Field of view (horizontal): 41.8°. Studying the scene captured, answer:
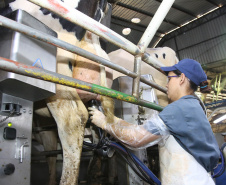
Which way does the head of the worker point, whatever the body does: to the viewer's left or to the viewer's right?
to the viewer's left

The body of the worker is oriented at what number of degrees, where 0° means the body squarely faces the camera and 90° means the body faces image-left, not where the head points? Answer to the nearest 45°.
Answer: approximately 90°

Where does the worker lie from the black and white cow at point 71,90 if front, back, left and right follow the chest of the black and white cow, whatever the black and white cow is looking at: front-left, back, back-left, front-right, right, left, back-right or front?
back

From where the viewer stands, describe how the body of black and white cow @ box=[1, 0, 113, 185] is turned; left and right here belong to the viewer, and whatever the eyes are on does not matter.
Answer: facing away from the viewer and to the left of the viewer

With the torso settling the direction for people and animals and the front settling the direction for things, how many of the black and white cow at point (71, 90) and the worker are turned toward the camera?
0

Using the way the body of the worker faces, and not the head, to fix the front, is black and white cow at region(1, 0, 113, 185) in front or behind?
in front

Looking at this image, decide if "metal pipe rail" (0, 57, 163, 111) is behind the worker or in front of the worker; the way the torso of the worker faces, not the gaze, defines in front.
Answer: in front
